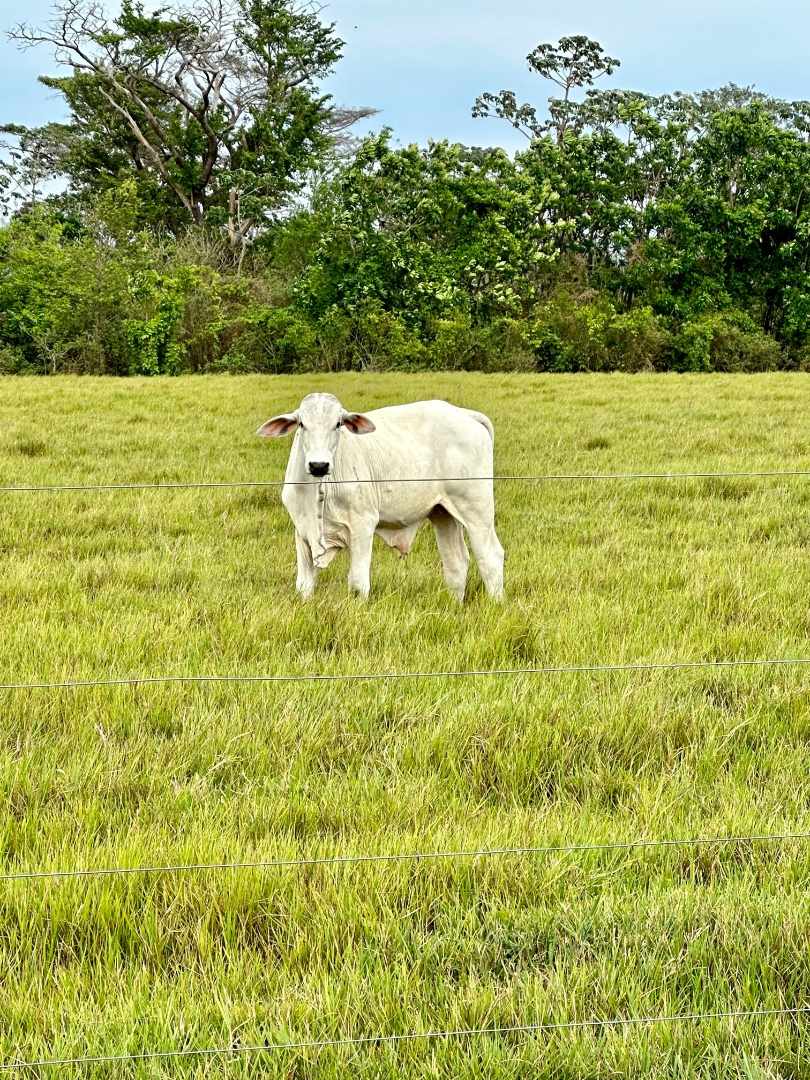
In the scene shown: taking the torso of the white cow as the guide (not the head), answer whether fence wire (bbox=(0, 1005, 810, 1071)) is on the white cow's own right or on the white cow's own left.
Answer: on the white cow's own left

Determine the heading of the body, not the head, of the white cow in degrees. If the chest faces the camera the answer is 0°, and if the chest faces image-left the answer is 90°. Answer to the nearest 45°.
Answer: approximately 45°

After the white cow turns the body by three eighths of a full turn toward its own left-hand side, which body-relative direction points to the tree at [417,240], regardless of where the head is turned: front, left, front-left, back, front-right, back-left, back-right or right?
left

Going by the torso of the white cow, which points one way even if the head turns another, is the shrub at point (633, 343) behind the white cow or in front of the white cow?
behind

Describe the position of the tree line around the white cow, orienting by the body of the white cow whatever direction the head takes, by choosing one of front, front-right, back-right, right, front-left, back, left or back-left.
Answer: back-right
